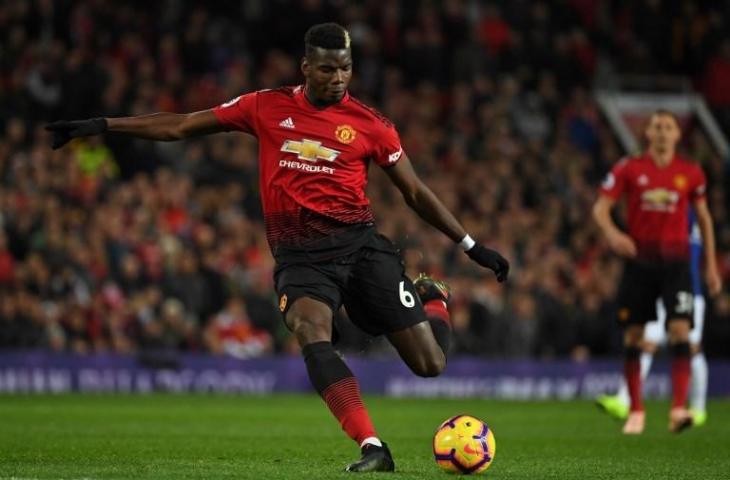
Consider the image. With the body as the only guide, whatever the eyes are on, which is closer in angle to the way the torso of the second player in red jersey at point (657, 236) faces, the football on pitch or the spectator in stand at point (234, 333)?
the football on pitch

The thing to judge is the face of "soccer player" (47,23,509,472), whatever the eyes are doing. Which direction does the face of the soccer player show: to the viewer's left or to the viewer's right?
to the viewer's right

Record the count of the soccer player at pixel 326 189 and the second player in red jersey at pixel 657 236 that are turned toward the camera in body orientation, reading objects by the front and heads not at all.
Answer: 2

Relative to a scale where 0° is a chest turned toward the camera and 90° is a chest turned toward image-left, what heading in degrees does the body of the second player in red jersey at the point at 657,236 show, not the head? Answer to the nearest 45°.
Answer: approximately 0°

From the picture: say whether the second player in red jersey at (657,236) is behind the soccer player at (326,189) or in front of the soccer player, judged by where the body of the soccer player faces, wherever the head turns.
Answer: behind

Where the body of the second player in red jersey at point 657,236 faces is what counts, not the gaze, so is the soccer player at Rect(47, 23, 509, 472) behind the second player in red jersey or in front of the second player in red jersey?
in front

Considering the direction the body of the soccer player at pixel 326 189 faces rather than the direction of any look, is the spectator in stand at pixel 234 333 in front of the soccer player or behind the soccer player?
behind

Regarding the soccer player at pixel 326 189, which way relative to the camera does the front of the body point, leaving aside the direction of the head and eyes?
toward the camera

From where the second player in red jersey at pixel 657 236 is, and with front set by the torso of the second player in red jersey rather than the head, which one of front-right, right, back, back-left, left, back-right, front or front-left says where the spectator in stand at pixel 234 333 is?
back-right
